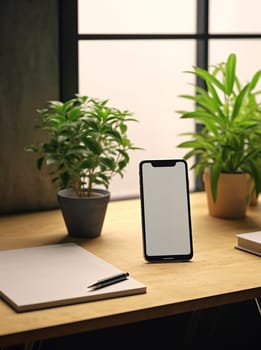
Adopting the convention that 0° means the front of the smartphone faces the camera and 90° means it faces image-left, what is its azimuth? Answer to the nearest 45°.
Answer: approximately 0°
